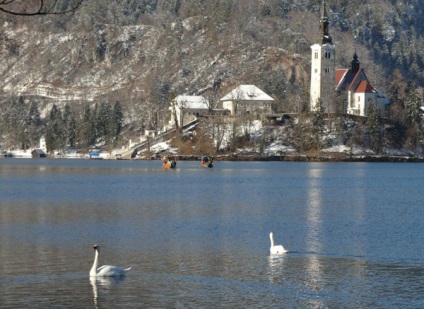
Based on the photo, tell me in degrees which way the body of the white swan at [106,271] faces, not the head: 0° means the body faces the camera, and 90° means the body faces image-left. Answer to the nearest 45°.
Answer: approximately 90°
